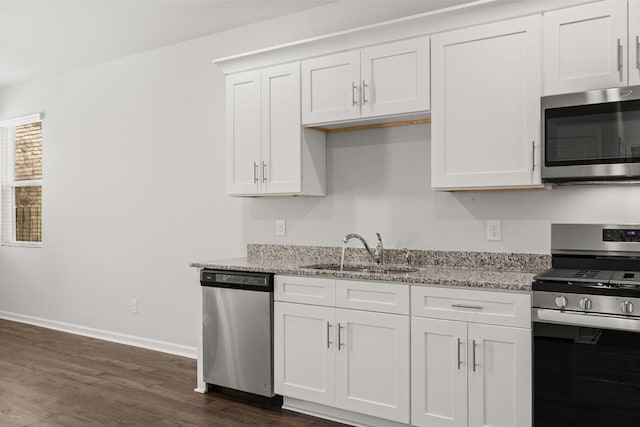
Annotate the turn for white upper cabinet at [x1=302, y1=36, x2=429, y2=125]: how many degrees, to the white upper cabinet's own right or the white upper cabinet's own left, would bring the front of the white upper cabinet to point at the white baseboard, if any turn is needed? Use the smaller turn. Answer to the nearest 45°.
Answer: approximately 90° to the white upper cabinet's own right

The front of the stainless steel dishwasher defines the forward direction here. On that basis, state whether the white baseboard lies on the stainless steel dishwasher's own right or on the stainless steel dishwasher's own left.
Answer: on the stainless steel dishwasher's own right

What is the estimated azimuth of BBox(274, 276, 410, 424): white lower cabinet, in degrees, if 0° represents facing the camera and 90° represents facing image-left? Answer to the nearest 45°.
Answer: approximately 45°

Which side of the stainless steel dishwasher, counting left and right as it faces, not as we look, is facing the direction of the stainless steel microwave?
left

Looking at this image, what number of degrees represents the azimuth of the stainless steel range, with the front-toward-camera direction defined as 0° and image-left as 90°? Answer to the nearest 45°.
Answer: approximately 0°
